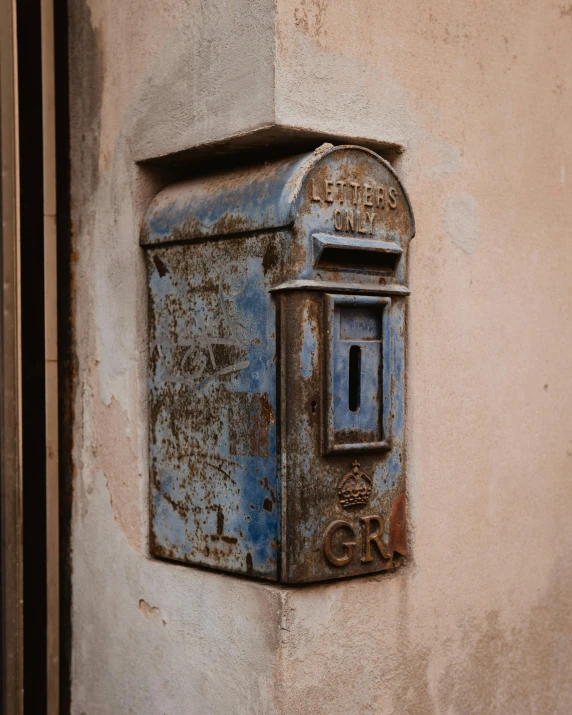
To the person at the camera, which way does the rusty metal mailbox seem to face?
facing the viewer and to the right of the viewer
